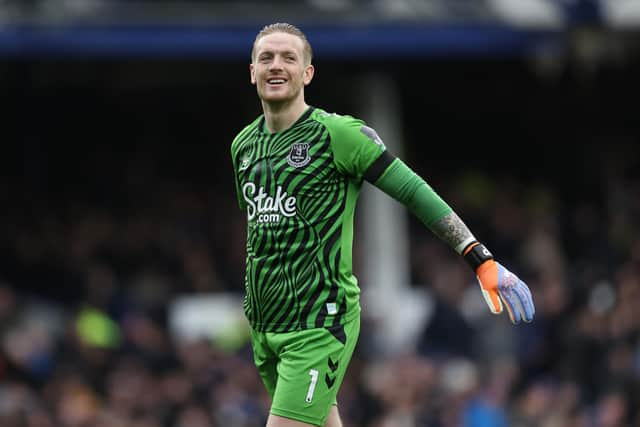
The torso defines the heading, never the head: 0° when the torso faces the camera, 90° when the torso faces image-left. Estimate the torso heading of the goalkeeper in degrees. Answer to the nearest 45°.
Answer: approximately 45°
